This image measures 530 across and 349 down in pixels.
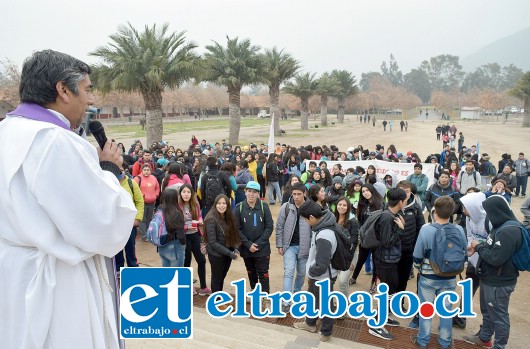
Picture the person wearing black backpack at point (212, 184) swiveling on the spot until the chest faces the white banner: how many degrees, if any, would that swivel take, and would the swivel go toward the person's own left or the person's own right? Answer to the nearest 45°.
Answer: approximately 45° to the person's own right

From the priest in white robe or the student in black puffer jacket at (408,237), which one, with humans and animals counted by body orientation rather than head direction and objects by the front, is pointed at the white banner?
the priest in white robe

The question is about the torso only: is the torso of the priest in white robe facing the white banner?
yes

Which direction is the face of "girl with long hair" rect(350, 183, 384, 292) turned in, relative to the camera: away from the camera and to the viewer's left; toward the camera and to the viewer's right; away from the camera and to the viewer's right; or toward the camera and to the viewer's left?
toward the camera and to the viewer's left

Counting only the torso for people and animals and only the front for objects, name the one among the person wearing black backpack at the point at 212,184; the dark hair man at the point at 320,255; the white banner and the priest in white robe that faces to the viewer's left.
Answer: the dark hair man

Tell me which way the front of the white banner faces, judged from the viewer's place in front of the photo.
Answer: facing the viewer

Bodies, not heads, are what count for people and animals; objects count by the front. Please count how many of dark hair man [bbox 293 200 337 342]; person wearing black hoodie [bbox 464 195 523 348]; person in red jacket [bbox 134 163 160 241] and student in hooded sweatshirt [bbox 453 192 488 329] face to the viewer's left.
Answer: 3

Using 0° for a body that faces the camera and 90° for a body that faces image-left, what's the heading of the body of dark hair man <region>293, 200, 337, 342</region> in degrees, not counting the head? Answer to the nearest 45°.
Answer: approximately 90°

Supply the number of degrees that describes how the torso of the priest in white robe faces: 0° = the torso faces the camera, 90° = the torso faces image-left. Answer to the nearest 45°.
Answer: approximately 225°

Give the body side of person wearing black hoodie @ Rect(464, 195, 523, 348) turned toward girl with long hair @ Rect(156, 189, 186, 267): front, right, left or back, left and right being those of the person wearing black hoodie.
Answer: front
